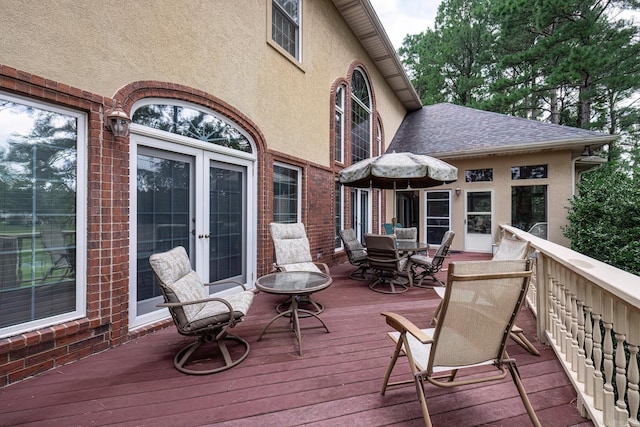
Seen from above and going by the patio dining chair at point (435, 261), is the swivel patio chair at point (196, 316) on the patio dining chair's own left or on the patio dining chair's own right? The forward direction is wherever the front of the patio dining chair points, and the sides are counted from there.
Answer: on the patio dining chair's own left

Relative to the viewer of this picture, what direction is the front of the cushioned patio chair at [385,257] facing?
facing away from the viewer and to the right of the viewer

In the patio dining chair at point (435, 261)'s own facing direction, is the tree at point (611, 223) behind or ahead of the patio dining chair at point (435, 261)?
behind

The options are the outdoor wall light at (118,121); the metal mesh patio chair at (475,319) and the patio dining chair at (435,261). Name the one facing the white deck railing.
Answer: the outdoor wall light

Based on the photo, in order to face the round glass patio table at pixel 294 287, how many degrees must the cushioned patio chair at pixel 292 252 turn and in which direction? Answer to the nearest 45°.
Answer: approximately 45° to its right

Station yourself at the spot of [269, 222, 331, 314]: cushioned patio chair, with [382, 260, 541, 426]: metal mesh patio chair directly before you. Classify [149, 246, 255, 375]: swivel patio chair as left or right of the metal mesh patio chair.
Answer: right

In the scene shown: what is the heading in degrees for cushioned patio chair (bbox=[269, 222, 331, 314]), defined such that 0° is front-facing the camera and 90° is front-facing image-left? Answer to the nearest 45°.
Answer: approximately 315°

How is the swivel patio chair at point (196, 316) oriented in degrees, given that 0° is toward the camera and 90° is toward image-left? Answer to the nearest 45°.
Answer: approximately 315°

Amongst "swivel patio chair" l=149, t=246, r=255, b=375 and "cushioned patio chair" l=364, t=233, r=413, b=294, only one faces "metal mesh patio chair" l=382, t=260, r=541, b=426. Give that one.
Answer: the swivel patio chair

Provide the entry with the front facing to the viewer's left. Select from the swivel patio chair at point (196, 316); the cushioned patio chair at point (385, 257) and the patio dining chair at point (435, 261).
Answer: the patio dining chair

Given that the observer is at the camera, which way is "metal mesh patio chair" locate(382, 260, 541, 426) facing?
facing away from the viewer and to the left of the viewer

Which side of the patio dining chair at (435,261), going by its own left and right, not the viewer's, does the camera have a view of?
left
